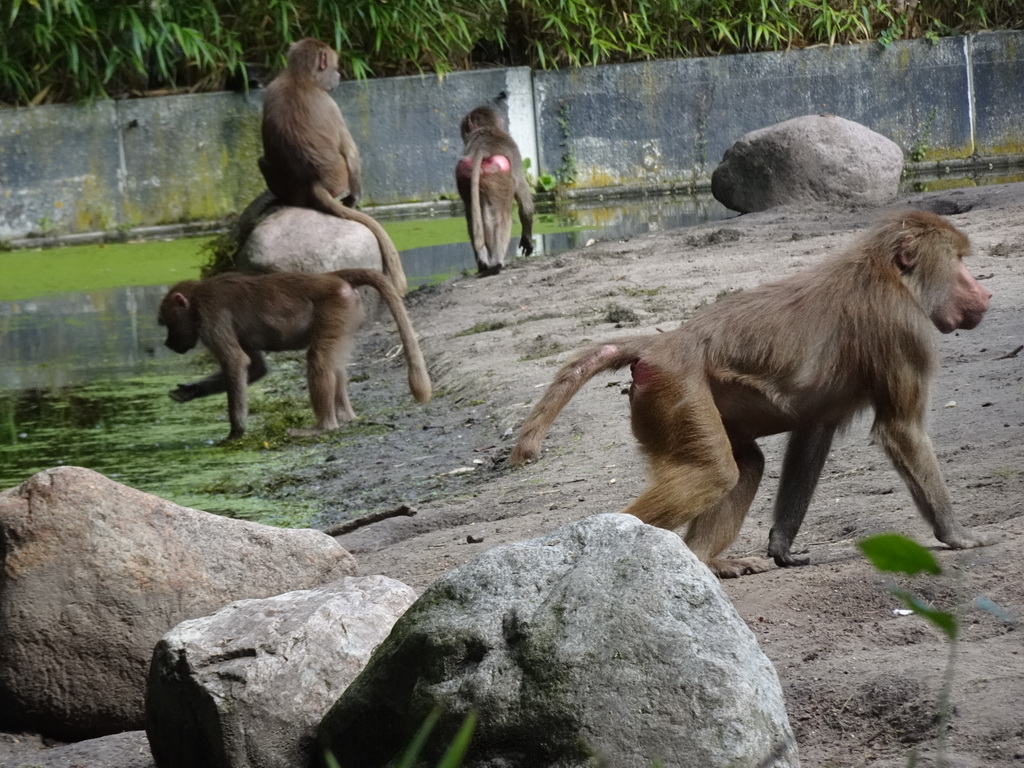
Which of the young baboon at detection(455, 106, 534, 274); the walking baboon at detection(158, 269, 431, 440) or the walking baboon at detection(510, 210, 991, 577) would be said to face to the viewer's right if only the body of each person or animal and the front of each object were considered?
the walking baboon at detection(510, 210, 991, 577)

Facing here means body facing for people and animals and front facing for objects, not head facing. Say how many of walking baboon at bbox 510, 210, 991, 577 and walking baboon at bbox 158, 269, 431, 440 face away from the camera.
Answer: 0

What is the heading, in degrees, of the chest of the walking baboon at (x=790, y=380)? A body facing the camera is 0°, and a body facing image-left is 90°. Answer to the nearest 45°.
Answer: approximately 270°

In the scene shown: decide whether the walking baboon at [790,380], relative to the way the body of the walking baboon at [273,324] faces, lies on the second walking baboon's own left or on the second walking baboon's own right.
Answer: on the second walking baboon's own left

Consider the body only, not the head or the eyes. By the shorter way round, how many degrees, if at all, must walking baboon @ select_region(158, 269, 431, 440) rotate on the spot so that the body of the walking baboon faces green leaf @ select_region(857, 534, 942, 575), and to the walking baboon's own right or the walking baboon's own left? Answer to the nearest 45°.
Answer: approximately 90° to the walking baboon's own left

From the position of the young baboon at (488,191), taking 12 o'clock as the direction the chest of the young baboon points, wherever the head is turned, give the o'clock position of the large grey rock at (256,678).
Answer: The large grey rock is roughly at 6 o'clock from the young baboon.

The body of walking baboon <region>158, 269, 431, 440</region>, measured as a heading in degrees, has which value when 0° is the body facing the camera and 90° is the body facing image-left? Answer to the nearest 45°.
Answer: approximately 90°

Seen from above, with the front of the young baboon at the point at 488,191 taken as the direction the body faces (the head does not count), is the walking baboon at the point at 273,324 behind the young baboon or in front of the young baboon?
behind

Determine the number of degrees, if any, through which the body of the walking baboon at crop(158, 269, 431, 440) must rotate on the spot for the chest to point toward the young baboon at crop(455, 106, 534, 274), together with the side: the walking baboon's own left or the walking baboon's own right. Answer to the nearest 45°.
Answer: approximately 135° to the walking baboon's own right

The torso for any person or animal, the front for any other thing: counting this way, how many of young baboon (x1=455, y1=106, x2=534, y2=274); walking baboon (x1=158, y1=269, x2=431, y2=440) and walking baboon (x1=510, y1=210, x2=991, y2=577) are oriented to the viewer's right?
1

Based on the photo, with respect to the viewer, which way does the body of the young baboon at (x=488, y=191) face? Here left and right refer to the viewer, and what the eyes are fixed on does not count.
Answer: facing away from the viewer

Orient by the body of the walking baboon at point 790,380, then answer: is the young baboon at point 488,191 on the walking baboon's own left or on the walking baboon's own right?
on the walking baboon's own left

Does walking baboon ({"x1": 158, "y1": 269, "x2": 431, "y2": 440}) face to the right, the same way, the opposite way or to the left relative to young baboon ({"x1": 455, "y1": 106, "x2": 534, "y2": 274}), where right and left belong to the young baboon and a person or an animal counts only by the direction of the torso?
to the left

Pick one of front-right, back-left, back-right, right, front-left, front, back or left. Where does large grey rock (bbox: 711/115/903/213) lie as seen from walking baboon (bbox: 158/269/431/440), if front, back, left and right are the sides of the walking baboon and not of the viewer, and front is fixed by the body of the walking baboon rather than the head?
back-right

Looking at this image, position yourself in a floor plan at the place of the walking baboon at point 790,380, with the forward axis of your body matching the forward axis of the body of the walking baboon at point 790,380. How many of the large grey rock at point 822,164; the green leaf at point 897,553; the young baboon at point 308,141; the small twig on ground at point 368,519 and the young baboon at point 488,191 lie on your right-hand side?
1

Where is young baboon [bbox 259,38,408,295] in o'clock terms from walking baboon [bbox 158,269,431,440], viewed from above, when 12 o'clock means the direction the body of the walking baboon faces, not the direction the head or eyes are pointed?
The young baboon is roughly at 3 o'clock from the walking baboon.

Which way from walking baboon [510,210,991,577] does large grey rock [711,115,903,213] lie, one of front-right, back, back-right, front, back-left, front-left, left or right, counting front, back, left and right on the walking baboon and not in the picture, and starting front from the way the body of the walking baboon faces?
left

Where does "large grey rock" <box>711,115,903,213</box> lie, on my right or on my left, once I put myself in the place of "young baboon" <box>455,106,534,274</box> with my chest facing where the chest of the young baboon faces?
on my right

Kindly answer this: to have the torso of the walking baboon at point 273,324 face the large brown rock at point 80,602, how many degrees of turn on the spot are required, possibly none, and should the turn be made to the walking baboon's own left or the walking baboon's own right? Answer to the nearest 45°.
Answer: approximately 90° to the walking baboon's own left

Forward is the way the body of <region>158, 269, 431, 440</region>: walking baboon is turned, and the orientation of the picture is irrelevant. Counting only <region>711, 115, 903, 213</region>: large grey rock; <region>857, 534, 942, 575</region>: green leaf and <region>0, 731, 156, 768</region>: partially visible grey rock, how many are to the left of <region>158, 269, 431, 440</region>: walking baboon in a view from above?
2
